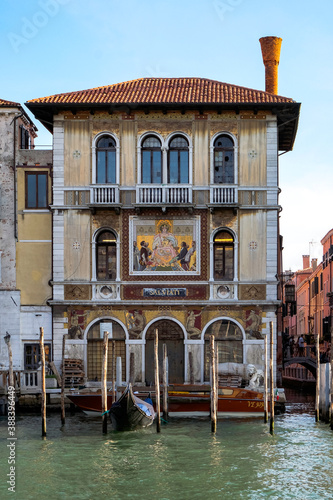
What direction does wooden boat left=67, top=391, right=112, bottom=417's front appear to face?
to the viewer's left

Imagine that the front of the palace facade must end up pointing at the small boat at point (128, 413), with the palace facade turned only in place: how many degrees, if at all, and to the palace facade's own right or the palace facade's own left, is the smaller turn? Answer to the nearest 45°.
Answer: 0° — it already faces it

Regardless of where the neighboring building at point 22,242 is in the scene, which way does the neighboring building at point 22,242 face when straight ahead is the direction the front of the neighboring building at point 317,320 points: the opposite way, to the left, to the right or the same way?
to the left

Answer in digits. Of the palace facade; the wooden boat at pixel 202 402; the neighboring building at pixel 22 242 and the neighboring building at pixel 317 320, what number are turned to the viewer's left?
2

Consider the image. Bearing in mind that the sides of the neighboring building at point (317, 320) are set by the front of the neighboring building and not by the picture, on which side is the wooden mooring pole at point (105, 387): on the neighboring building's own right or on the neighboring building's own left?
on the neighboring building's own left

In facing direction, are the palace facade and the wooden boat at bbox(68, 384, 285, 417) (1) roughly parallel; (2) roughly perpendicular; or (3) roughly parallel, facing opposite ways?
roughly perpendicular

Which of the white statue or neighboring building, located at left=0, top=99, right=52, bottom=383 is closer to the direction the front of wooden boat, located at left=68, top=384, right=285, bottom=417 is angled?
the neighboring building

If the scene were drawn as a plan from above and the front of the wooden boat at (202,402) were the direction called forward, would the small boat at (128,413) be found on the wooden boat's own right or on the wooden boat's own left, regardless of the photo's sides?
on the wooden boat's own left
